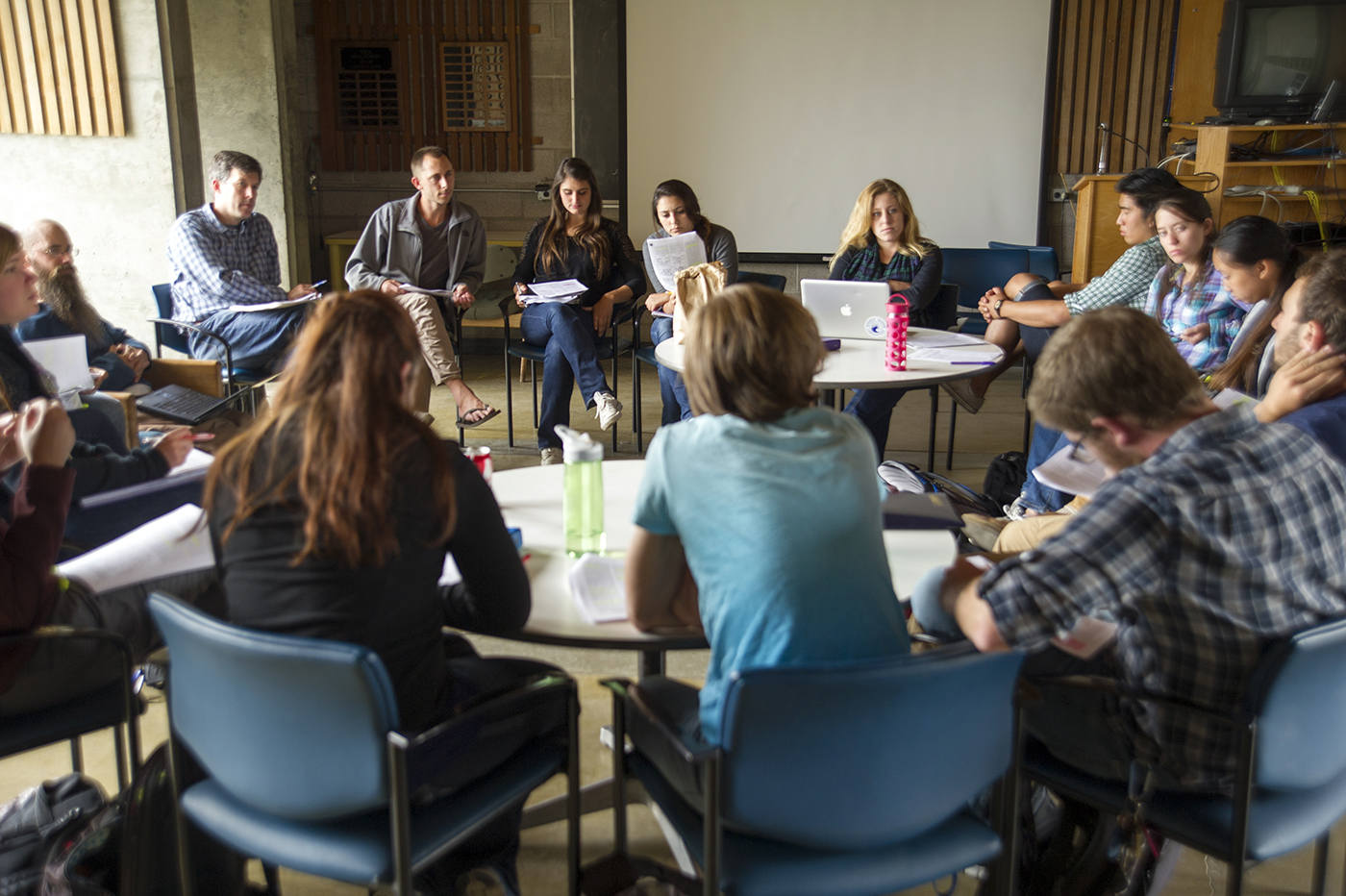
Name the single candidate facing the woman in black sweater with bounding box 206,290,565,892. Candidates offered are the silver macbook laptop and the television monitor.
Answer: the television monitor

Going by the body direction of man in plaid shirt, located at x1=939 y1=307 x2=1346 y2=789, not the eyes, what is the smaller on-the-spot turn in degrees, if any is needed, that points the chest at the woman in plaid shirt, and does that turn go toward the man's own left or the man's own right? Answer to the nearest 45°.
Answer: approximately 45° to the man's own right

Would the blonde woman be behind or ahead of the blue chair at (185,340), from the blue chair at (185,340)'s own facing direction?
ahead

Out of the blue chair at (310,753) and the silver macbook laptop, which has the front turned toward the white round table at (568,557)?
the blue chair

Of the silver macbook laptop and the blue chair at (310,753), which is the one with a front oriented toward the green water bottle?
the blue chair

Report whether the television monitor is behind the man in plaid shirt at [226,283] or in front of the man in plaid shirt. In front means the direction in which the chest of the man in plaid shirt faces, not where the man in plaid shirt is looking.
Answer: in front

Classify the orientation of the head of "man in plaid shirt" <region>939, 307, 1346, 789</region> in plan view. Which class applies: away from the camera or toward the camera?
away from the camera

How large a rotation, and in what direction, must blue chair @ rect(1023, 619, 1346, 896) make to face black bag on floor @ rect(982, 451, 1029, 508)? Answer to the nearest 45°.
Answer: approximately 45° to its right

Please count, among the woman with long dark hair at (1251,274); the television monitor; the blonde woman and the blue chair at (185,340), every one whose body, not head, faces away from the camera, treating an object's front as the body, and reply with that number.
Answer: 0

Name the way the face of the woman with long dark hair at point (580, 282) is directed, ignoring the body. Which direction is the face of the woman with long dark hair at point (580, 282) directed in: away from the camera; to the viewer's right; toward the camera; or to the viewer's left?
toward the camera

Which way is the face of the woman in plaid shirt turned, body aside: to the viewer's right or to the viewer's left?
to the viewer's left

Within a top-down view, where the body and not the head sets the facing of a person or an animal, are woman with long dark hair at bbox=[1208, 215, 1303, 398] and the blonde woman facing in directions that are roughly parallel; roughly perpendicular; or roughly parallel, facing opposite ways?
roughly perpendicular

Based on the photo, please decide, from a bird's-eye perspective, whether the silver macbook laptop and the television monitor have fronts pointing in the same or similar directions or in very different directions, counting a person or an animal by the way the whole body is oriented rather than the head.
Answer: very different directions

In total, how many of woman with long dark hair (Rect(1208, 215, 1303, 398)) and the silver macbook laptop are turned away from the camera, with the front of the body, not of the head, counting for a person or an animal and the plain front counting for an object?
1

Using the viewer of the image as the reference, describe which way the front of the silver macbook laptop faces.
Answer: facing away from the viewer

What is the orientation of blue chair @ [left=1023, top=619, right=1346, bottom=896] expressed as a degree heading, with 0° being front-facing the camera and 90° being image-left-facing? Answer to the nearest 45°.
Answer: approximately 135°

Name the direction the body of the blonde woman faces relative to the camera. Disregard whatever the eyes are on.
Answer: toward the camera

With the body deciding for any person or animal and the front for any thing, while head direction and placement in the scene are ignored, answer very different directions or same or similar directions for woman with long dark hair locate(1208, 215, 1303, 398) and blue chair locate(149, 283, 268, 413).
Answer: very different directions
